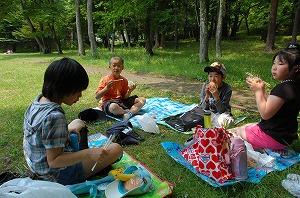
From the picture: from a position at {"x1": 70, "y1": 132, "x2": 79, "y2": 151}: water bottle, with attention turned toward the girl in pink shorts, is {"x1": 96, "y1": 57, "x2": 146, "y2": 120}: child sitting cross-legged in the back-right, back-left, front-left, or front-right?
front-left

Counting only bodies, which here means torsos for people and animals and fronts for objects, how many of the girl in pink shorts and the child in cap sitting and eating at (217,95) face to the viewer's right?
0

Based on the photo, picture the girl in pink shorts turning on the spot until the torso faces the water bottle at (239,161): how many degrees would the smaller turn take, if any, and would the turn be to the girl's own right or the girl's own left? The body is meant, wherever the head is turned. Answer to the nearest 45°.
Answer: approximately 45° to the girl's own left

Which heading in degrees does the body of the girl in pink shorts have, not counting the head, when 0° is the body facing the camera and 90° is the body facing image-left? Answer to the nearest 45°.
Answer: approximately 90°

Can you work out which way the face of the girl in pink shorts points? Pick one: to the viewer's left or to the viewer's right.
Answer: to the viewer's left

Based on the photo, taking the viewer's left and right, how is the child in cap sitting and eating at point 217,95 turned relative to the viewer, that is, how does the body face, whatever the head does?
facing the viewer and to the left of the viewer

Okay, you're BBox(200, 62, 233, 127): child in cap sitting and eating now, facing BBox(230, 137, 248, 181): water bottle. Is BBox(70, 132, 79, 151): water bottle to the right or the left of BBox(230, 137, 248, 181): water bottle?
right

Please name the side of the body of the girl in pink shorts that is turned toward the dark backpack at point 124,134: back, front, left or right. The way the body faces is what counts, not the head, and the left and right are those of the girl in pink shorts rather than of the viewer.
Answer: front

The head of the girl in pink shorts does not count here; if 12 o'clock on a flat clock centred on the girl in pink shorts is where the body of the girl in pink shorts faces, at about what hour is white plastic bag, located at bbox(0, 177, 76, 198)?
The white plastic bag is roughly at 10 o'clock from the girl in pink shorts.

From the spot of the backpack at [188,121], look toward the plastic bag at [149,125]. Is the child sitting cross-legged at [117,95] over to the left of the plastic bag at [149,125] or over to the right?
right

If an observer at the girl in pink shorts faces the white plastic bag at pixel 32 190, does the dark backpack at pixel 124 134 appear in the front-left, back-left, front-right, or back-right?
front-right
